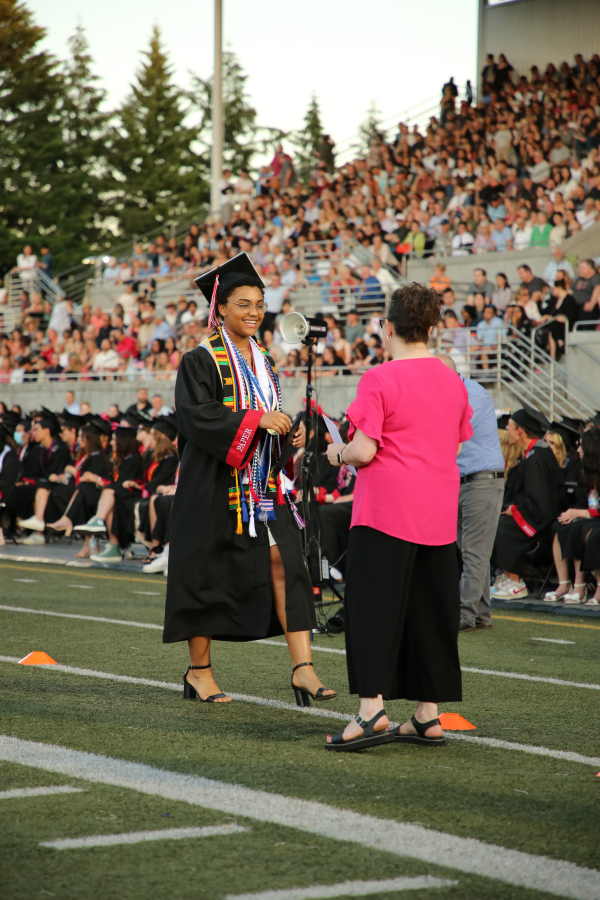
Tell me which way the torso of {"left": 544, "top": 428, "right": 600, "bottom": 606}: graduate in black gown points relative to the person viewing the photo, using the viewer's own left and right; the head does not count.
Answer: facing to the left of the viewer

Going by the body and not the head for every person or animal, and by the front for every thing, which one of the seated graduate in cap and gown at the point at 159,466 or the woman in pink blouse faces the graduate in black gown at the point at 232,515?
the woman in pink blouse

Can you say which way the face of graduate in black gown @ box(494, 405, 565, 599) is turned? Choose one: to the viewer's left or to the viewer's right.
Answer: to the viewer's left

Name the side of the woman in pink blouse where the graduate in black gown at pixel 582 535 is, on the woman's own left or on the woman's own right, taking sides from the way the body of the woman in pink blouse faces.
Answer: on the woman's own right

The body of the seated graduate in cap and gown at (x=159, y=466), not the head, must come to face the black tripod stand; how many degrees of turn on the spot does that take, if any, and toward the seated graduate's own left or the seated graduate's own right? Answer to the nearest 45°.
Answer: approximately 90° to the seated graduate's own left

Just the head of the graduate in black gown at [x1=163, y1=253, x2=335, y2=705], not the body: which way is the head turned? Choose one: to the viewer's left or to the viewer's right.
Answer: to the viewer's right

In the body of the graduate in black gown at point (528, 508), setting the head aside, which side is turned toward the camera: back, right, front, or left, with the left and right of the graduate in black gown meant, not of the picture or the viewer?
left

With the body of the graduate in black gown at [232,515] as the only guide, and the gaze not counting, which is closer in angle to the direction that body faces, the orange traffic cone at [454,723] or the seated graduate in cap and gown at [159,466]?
the orange traffic cone

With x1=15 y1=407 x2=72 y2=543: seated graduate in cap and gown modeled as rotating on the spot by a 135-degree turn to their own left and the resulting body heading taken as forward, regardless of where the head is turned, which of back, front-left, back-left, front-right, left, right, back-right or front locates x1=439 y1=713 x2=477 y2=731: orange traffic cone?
front-right

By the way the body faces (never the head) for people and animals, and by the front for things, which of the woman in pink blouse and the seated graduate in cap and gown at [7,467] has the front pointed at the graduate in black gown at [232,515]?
the woman in pink blouse
